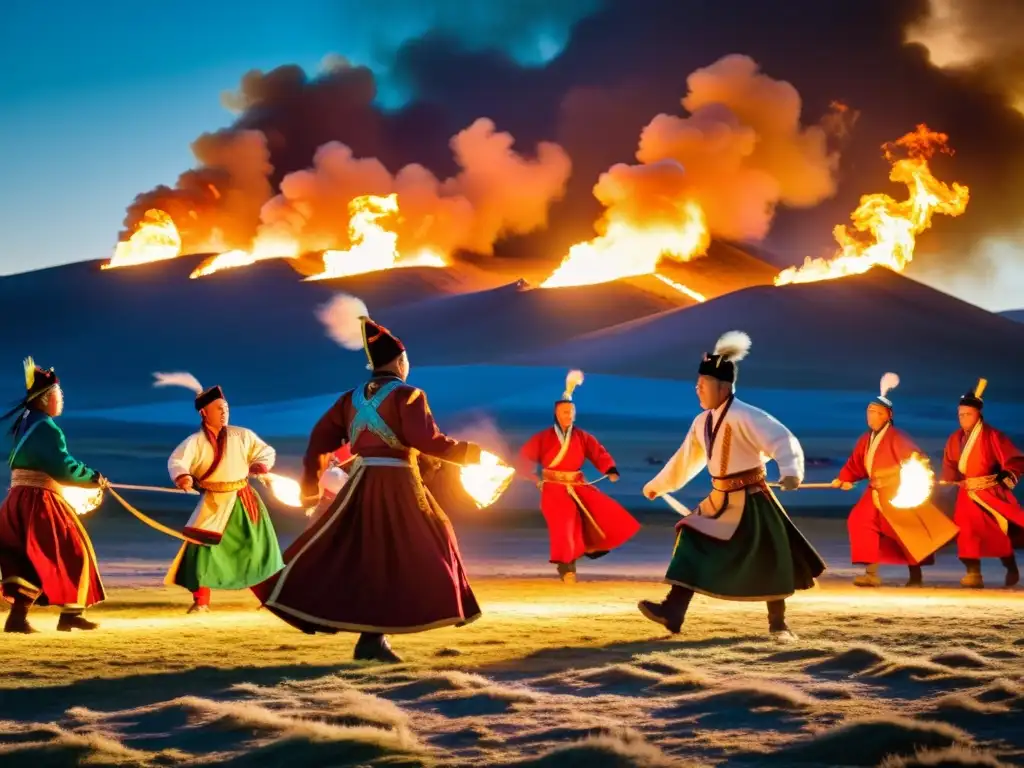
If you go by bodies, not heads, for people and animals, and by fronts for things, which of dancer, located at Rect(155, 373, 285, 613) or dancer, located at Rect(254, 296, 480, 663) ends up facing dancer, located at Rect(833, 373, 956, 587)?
dancer, located at Rect(254, 296, 480, 663)

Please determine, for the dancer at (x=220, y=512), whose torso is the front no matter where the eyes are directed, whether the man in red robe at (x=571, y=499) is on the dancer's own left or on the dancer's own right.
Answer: on the dancer's own left

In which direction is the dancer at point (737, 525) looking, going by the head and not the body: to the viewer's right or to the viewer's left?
to the viewer's left

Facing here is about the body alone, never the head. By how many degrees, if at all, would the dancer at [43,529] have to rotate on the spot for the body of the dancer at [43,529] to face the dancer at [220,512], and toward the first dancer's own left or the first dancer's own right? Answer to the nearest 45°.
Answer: approximately 45° to the first dancer's own left

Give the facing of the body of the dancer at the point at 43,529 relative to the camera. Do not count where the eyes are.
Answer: to the viewer's right

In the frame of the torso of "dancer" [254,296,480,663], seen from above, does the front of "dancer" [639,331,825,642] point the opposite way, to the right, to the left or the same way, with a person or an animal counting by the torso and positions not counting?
the opposite way

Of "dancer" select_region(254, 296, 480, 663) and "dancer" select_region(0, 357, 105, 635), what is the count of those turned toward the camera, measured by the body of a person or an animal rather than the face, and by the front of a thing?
0

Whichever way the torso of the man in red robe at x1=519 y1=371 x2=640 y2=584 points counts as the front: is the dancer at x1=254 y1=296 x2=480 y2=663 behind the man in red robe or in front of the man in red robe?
in front

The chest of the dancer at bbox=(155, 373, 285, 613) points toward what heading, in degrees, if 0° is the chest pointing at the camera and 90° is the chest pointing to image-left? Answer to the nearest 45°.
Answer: approximately 0°

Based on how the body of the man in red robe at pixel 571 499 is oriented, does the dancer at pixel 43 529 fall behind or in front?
in front

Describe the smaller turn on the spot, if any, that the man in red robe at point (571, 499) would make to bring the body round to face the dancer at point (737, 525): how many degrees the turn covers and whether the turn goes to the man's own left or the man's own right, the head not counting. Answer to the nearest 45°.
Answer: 0° — they already face them

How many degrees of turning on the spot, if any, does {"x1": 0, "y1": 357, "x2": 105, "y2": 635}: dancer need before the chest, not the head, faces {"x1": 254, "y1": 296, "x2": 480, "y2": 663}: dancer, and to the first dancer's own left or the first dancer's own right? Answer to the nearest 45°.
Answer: approximately 45° to the first dancer's own right

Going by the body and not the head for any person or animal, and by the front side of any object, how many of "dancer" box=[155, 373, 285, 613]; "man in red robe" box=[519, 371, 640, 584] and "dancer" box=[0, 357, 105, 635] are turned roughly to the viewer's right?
1

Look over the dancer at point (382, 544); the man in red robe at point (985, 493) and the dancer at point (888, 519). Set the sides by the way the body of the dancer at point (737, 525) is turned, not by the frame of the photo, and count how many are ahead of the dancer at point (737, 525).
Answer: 1

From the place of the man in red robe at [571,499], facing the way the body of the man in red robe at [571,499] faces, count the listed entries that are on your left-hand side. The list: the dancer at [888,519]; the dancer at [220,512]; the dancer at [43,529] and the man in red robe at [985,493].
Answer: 2

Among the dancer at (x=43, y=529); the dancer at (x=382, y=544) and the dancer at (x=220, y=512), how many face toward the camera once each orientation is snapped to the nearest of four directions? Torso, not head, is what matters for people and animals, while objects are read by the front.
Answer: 1
